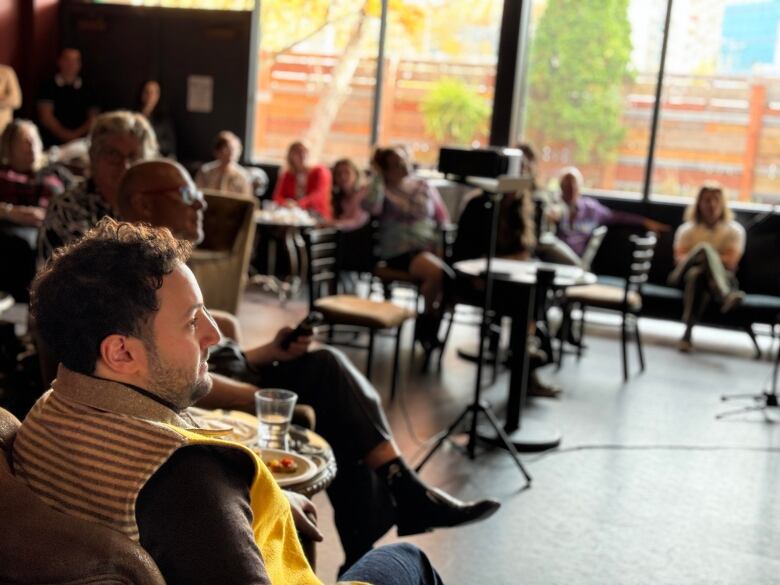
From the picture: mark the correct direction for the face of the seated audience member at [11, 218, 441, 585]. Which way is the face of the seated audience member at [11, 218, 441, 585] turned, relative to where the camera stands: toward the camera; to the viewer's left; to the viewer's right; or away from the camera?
to the viewer's right

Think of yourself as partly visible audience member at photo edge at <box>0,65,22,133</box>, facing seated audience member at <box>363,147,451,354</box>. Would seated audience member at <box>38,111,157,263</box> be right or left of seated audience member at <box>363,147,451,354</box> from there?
right

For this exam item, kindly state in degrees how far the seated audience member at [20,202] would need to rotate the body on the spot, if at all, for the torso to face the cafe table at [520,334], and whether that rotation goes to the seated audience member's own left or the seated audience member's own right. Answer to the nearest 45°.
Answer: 0° — they already face it

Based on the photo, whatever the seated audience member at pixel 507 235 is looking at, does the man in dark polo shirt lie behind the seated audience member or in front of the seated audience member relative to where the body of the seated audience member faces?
behind

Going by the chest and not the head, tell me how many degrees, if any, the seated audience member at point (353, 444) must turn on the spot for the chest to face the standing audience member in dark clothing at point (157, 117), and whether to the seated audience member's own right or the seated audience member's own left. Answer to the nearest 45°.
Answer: approximately 90° to the seated audience member's own left

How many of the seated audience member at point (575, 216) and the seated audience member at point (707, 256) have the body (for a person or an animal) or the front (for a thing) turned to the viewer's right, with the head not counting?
0

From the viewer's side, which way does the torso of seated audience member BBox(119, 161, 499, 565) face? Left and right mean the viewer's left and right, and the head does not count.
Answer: facing to the right of the viewer

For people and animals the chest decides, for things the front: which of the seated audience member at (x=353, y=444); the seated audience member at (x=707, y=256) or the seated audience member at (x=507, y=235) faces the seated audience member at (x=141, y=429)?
the seated audience member at (x=707, y=256)

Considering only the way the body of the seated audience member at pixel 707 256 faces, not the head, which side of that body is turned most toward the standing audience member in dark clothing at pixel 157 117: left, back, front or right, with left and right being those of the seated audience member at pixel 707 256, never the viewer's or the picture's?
right

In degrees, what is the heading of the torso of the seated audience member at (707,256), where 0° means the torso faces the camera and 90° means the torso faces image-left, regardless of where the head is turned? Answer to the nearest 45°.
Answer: approximately 0°

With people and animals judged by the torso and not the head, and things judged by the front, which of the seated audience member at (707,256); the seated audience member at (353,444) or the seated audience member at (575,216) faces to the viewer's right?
the seated audience member at (353,444)

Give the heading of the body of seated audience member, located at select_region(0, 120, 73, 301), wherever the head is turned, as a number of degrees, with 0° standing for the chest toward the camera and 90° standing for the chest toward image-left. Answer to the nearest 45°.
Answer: approximately 315°
